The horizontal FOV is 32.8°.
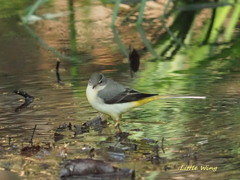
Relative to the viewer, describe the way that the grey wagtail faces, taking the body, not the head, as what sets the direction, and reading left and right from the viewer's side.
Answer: facing to the left of the viewer

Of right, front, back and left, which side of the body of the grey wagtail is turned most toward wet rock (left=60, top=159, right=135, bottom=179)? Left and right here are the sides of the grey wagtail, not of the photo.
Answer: left
